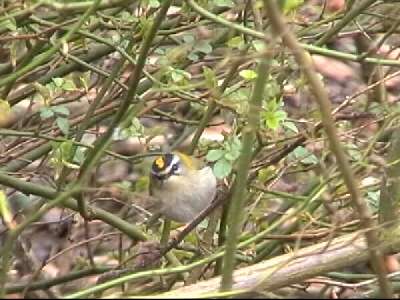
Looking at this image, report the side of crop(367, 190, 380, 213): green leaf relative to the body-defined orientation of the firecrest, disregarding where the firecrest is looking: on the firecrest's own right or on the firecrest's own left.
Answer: on the firecrest's own left

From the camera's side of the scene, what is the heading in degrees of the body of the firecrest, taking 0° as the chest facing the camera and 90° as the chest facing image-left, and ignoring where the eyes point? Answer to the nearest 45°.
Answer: approximately 45°

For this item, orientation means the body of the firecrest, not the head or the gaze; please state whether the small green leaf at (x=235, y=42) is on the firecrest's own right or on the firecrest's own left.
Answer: on the firecrest's own left

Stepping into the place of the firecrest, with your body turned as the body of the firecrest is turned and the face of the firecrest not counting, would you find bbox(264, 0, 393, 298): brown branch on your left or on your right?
on your left

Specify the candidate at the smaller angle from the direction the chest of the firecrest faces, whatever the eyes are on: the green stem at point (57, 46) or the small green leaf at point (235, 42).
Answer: the green stem

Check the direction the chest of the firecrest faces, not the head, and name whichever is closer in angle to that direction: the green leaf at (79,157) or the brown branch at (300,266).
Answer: the green leaf

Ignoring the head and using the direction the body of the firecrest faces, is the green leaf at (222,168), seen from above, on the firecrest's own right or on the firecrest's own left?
on the firecrest's own left
